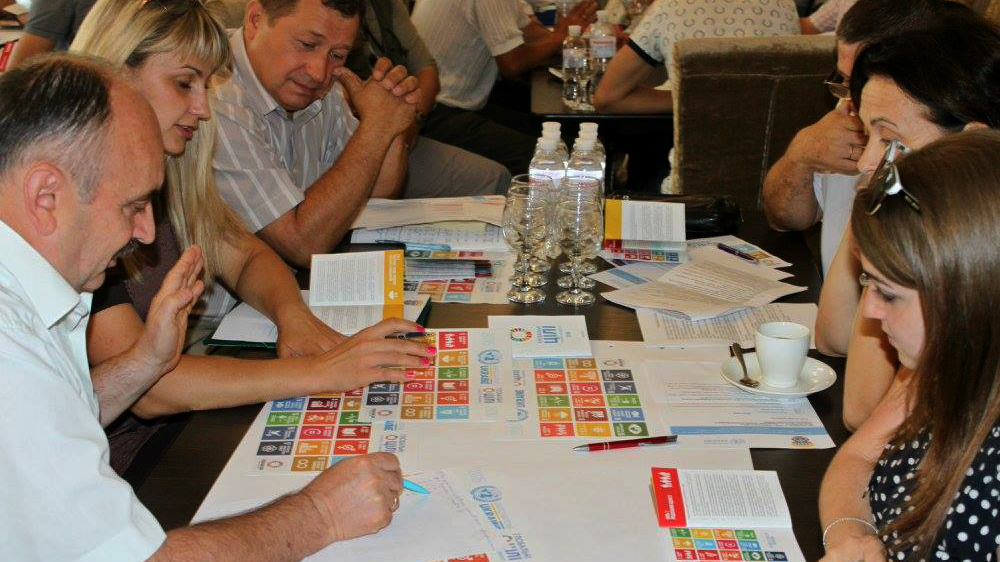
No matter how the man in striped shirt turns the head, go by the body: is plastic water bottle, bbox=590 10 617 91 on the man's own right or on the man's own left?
on the man's own left

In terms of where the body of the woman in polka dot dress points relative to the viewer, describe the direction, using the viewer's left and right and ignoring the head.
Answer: facing to the left of the viewer

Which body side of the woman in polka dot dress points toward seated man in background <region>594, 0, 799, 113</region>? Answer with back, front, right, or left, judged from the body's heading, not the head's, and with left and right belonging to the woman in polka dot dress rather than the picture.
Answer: right

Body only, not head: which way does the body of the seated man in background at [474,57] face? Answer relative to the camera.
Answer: to the viewer's right

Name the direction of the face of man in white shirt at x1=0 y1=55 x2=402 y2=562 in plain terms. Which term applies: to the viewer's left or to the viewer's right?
to the viewer's right

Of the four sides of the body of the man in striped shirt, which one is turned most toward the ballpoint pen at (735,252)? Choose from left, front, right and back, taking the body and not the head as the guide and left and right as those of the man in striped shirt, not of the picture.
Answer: front

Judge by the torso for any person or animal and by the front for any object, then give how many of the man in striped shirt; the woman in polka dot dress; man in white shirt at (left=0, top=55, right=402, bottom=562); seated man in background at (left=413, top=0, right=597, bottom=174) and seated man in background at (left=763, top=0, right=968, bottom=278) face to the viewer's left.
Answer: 2

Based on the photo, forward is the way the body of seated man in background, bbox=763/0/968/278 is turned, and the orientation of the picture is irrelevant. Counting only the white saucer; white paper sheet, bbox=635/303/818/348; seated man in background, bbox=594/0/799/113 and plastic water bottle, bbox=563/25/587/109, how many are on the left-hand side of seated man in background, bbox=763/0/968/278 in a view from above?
2

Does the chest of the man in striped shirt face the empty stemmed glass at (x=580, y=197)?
yes

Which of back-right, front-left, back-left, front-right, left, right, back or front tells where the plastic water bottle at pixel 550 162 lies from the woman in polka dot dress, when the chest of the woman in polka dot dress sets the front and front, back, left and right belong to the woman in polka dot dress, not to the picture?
front-right

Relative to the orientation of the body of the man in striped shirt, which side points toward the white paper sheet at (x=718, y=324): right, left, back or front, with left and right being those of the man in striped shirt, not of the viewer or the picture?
front

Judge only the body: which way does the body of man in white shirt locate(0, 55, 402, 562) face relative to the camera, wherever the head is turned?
to the viewer's right

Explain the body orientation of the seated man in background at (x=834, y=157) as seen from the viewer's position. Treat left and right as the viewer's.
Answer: facing to the left of the viewer

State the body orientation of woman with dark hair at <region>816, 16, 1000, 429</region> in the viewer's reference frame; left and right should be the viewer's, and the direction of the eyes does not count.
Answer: facing to the left of the viewer
